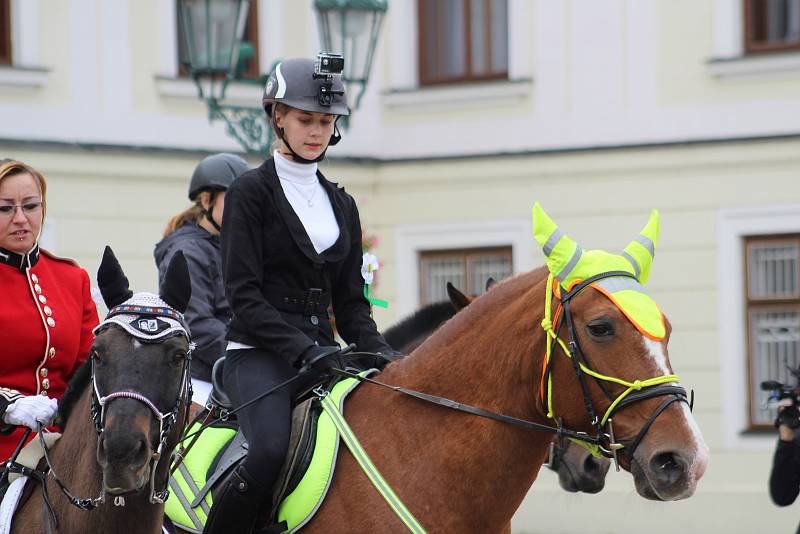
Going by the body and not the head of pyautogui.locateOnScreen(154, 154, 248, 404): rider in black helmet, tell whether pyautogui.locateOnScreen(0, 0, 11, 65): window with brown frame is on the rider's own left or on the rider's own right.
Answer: on the rider's own left

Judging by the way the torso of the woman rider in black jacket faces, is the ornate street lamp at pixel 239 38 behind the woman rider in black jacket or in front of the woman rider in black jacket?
behind

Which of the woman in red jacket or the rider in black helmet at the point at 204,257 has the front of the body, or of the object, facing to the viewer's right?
the rider in black helmet

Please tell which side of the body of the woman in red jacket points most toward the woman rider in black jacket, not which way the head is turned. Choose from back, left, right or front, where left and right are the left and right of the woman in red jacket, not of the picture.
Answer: left

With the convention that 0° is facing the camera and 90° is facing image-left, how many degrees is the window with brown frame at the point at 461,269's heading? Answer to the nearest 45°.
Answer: approximately 0°

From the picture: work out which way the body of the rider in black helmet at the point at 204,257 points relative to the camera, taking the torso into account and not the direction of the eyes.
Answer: to the viewer's right
